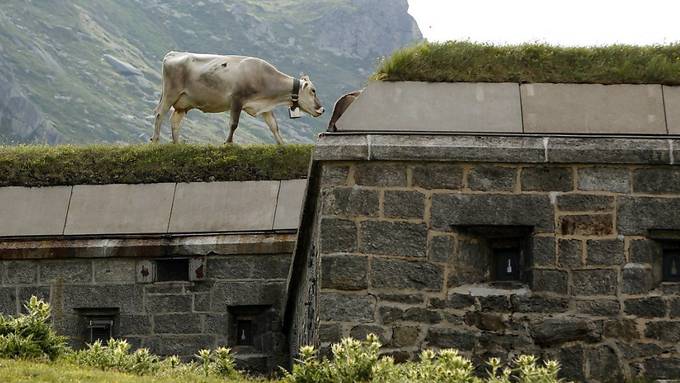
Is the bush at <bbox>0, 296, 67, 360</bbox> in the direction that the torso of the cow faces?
no

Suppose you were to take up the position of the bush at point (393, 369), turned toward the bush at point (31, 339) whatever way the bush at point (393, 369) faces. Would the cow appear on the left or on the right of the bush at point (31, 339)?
right

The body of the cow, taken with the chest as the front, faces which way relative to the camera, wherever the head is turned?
to the viewer's right

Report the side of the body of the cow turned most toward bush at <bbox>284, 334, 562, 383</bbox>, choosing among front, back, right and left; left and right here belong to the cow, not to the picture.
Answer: right
